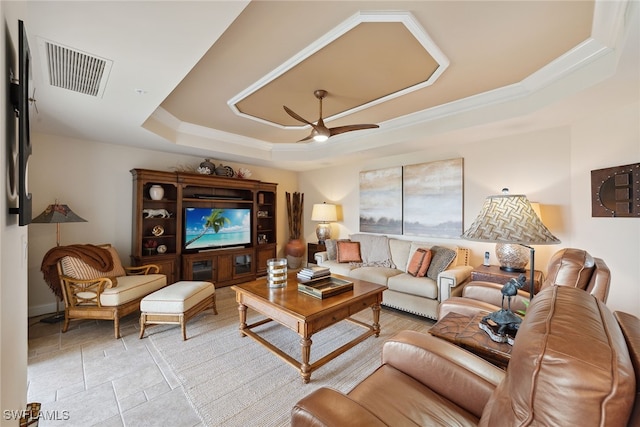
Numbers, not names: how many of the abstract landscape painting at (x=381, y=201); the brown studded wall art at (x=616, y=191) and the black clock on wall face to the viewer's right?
1

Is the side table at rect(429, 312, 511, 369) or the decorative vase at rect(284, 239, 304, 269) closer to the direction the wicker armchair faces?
the side table

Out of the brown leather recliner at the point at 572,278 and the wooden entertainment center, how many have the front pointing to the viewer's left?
1

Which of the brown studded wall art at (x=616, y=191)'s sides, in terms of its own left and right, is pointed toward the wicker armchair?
front

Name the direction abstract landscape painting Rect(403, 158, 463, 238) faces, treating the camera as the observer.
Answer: facing the viewer and to the left of the viewer

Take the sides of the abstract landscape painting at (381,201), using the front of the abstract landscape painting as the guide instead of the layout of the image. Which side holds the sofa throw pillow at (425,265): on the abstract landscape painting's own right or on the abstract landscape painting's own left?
on the abstract landscape painting's own left

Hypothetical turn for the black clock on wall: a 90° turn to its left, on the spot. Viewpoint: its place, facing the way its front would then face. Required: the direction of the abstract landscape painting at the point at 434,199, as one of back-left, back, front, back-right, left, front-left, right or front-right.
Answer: right

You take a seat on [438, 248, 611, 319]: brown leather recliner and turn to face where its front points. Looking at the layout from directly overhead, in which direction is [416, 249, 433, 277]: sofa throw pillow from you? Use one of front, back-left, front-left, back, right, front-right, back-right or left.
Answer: front-right

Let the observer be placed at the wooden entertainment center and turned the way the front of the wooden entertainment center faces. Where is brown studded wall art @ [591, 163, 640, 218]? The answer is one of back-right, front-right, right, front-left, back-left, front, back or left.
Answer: front

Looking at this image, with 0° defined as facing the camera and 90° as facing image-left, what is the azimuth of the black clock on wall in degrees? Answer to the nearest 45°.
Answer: approximately 270°

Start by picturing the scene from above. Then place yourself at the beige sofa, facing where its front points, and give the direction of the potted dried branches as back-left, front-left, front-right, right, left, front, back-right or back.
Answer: right

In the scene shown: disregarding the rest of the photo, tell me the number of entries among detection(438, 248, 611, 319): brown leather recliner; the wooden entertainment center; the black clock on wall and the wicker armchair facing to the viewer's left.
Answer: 1

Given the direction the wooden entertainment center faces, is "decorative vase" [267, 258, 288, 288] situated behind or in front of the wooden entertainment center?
in front

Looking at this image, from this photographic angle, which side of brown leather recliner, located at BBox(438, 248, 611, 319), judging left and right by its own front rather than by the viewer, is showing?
left

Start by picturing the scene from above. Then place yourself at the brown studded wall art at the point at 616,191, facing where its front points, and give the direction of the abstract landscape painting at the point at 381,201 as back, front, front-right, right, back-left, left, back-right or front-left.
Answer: front-right

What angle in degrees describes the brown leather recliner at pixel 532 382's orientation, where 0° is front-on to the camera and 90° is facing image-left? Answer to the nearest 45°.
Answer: approximately 135°
